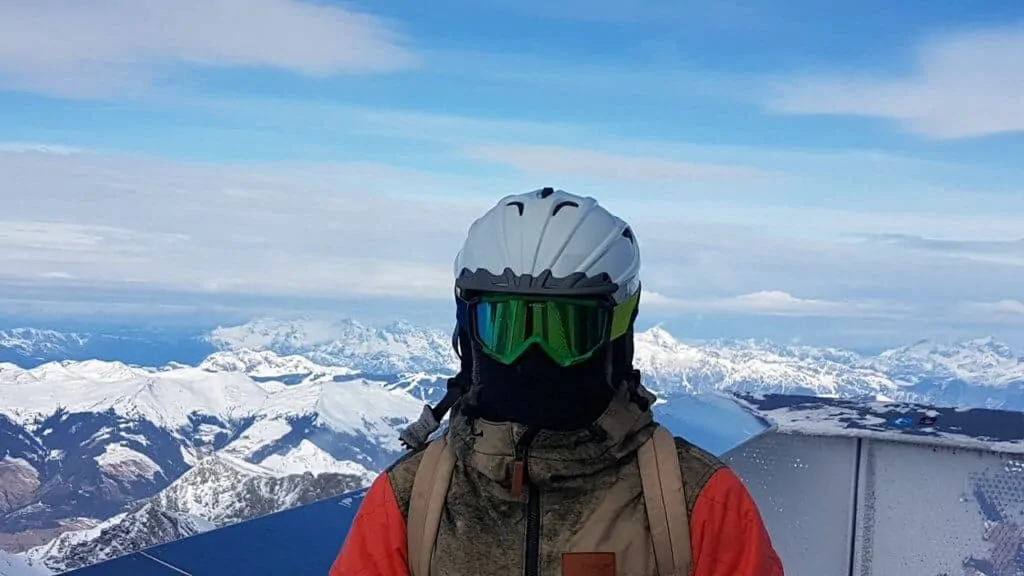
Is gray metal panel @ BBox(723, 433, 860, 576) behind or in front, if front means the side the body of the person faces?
behind

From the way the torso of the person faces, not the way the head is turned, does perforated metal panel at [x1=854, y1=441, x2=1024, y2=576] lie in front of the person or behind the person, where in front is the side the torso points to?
behind

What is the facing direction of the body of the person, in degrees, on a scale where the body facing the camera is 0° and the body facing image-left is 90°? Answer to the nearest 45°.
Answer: approximately 0°
